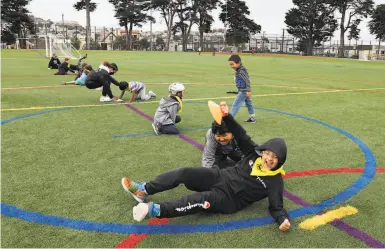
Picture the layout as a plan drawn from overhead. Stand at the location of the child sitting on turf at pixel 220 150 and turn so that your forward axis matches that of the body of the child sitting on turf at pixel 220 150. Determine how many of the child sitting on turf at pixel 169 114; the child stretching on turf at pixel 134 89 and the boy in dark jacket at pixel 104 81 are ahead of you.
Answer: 0

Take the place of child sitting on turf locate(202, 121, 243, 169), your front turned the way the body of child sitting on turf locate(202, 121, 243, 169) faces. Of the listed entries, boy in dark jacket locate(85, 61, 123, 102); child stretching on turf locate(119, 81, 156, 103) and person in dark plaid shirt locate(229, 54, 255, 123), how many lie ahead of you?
0

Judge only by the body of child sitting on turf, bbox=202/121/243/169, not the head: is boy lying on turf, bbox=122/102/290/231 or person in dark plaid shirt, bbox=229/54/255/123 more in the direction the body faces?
the boy lying on turf

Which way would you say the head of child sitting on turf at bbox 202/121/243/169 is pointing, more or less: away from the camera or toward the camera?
toward the camera

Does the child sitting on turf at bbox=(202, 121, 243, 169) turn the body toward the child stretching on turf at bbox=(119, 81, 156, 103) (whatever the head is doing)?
no

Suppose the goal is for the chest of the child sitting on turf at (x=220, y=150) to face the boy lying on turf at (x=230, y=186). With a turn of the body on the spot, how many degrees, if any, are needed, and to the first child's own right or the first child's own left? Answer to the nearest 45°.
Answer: approximately 45° to the first child's own right

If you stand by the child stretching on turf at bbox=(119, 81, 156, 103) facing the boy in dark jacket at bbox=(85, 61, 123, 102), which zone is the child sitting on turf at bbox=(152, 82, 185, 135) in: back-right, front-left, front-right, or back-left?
back-left
